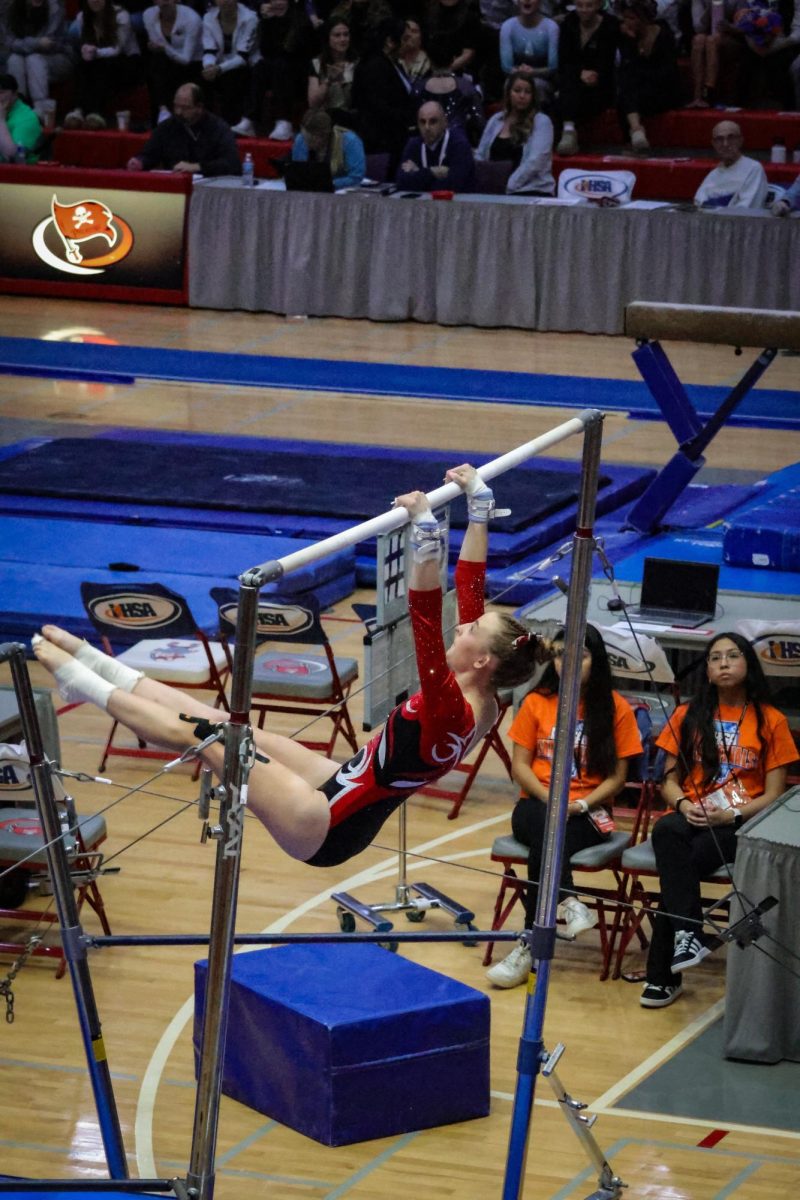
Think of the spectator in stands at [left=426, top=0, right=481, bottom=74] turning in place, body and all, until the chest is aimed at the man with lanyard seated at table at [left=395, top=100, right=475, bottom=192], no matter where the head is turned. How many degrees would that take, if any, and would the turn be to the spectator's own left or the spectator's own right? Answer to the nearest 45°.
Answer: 0° — they already face them

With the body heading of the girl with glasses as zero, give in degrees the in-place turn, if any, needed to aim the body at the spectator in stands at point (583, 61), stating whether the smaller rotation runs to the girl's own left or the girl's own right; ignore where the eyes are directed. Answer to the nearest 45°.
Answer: approximately 135° to the girl's own right

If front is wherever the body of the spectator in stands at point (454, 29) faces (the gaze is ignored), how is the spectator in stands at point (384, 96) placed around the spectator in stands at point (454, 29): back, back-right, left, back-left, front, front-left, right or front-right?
front-right

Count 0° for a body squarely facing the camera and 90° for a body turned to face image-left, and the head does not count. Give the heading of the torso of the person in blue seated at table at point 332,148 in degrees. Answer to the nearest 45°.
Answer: approximately 45°

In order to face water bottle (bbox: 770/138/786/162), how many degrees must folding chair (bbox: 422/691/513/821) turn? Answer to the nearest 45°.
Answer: approximately 135° to its right

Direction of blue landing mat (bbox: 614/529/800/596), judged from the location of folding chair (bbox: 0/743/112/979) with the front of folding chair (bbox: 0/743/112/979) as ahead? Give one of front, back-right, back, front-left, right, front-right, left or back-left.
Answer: left

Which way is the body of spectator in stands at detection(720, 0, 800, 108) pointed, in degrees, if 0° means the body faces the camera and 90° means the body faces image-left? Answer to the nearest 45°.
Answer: approximately 0°

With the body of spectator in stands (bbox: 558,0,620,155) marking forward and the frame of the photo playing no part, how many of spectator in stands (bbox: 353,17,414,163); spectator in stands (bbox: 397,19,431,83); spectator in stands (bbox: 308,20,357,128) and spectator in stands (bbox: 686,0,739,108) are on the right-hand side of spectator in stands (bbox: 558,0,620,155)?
3

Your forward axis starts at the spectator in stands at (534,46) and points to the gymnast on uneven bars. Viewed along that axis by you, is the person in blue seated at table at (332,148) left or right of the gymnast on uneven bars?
right
